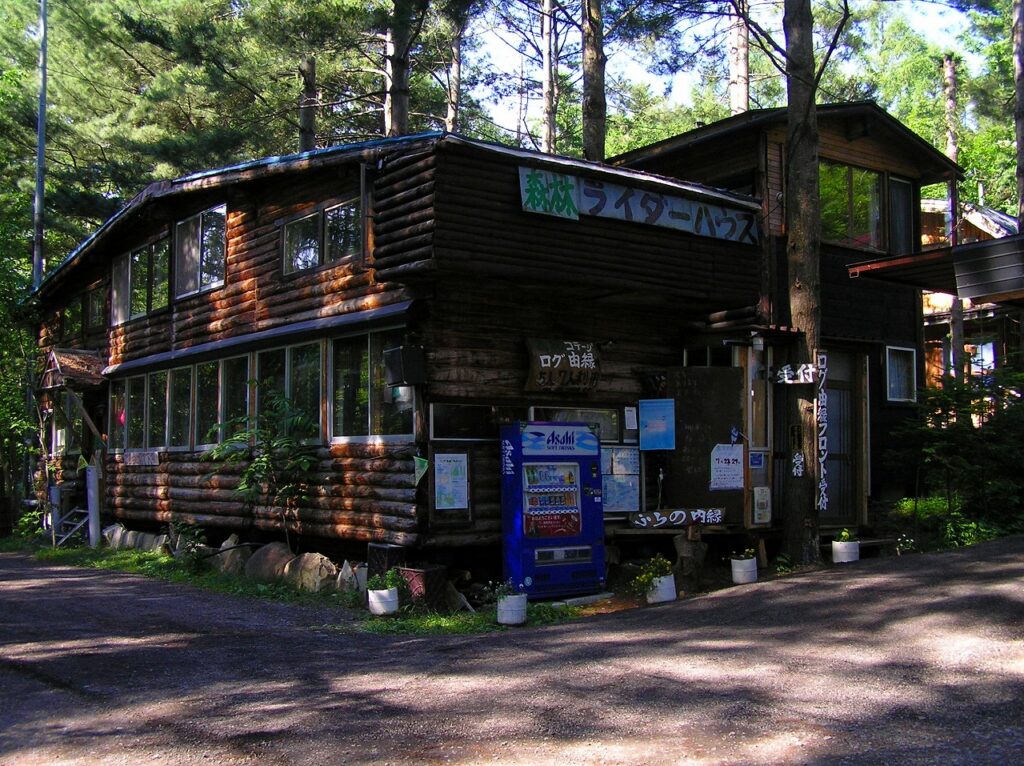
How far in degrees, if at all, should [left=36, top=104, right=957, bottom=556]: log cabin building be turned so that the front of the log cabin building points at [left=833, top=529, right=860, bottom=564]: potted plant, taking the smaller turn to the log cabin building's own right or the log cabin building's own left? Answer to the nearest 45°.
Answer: approximately 45° to the log cabin building's own left

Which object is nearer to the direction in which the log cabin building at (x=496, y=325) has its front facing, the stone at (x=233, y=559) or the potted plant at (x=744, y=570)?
the potted plant

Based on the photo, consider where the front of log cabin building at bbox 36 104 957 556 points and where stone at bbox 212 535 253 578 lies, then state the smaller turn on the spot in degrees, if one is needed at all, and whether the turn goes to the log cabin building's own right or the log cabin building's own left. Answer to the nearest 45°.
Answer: approximately 135° to the log cabin building's own right

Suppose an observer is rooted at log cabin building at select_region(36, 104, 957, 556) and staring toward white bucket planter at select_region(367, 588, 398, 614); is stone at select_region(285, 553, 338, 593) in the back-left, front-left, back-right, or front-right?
front-right

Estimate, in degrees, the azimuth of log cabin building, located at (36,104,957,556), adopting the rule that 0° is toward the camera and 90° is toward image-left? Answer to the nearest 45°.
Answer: approximately 315°

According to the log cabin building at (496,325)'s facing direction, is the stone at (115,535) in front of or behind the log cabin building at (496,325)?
behind

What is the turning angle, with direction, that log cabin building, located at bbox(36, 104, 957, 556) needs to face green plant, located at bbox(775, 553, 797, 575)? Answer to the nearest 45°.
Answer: approximately 45° to its left
